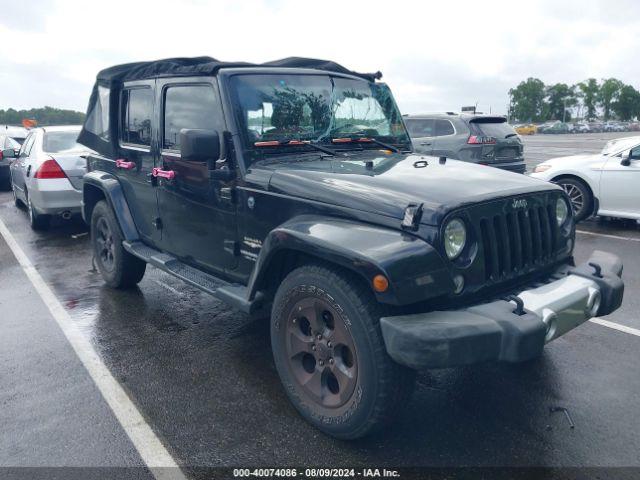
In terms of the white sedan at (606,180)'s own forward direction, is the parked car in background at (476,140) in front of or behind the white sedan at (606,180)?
in front

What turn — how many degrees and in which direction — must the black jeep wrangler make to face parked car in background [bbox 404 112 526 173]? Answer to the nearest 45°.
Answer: approximately 135° to its left

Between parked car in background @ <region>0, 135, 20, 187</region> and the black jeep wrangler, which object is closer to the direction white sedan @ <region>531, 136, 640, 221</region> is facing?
the parked car in background

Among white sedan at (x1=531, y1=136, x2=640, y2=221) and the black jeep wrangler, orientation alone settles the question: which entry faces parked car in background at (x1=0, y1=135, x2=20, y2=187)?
the white sedan

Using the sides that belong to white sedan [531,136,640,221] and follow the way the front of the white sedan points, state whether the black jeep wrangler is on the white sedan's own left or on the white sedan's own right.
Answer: on the white sedan's own left

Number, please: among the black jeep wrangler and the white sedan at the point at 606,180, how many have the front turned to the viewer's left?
1

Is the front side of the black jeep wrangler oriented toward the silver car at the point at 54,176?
no

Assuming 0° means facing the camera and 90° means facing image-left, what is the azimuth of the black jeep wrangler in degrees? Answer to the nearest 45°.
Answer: approximately 315°

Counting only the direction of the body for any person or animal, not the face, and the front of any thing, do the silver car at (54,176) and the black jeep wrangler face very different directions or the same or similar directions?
very different directions

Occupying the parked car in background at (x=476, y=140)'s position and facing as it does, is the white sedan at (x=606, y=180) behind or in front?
behind

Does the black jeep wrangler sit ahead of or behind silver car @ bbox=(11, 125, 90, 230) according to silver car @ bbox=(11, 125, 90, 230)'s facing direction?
behind

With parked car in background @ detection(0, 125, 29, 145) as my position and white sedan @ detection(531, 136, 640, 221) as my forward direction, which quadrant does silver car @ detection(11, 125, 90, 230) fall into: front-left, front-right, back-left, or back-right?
front-right

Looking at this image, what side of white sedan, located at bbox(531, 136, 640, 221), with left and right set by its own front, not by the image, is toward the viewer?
left

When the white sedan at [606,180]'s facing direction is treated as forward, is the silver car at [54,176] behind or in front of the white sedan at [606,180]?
in front

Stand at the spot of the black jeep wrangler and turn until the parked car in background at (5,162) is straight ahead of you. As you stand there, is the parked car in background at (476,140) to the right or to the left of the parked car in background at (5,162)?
right

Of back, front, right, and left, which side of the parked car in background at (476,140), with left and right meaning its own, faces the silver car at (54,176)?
left

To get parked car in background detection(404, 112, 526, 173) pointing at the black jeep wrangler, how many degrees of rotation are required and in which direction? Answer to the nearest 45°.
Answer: approximately 135° to its left

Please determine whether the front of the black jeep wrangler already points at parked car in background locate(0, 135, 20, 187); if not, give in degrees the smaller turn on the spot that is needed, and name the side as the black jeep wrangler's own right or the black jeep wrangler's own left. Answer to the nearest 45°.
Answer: approximately 180°
